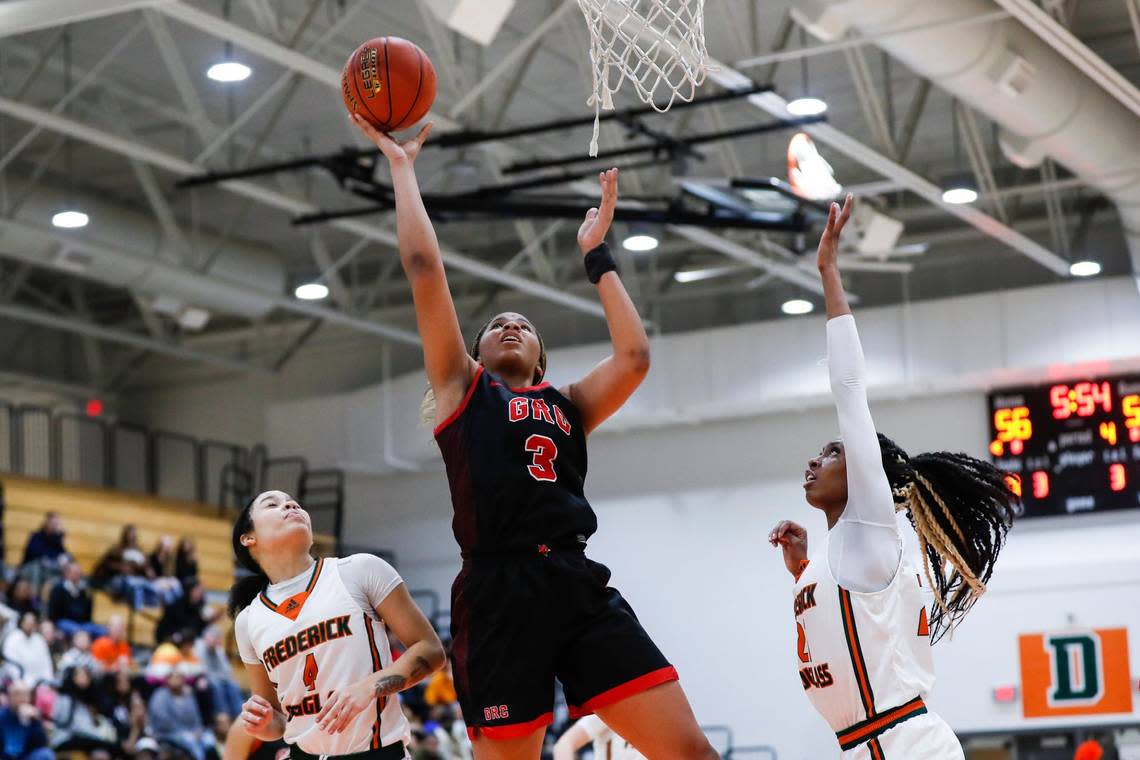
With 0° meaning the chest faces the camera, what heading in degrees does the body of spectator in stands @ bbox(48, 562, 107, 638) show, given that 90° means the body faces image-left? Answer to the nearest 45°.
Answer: approximately 315°

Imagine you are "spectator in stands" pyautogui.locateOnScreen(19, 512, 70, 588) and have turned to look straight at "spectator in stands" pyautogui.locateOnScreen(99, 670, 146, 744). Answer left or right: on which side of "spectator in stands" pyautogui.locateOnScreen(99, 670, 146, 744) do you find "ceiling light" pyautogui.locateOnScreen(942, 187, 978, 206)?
left

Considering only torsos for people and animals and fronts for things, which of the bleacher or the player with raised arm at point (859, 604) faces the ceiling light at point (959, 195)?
the bleacher

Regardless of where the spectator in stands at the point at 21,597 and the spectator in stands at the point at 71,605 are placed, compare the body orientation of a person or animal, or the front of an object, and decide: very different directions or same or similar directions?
same or similar directions

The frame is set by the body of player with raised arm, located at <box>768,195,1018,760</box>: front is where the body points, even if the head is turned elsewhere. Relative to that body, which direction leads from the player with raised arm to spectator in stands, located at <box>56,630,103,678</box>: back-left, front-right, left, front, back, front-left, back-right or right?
front-right

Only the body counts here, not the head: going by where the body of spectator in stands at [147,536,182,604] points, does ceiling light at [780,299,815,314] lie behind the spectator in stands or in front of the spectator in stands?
in front

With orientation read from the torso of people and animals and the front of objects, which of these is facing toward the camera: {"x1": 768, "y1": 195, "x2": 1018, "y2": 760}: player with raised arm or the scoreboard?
the scoreboard

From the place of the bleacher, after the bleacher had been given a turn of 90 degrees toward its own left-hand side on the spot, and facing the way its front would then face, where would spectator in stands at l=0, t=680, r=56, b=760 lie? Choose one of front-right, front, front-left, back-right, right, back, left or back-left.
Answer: back-right

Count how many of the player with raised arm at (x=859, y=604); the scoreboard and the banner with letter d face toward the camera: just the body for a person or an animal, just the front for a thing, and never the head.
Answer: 2

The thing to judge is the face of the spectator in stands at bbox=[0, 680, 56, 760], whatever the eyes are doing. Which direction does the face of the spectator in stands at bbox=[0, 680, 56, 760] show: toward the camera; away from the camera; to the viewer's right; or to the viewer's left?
toward the camera

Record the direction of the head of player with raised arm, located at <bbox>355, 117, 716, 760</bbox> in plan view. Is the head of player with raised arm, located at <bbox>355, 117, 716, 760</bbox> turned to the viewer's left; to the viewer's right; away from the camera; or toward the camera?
toward the camera

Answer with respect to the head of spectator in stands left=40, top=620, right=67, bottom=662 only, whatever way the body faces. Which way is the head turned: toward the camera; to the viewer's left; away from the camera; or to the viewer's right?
toward the camera

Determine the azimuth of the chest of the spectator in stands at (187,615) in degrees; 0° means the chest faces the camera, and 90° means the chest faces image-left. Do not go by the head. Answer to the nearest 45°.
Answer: approximately 315°

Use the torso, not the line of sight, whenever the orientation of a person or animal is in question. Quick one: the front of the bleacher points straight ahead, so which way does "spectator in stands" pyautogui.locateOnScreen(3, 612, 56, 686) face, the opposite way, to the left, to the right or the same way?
the same way

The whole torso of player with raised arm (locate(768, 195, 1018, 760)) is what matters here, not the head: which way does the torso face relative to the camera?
to the viewer's left
